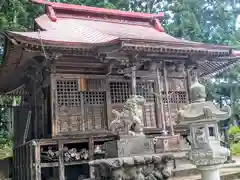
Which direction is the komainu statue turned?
to the viewer's right

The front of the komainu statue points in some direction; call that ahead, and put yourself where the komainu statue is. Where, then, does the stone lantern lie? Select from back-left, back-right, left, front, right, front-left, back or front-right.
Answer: front-right

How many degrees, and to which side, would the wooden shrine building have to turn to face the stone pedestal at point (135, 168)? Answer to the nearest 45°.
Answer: approximately 45° to its right

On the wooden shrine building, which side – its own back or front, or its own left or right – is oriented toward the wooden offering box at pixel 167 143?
front

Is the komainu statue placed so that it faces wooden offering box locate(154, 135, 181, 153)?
no

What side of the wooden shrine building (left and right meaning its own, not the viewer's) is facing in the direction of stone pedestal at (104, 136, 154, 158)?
front

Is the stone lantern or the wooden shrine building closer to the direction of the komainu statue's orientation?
the stone lantern

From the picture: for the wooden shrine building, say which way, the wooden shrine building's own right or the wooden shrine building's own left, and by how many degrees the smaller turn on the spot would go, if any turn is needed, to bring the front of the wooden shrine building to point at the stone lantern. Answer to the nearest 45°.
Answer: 0° — it already faces it
